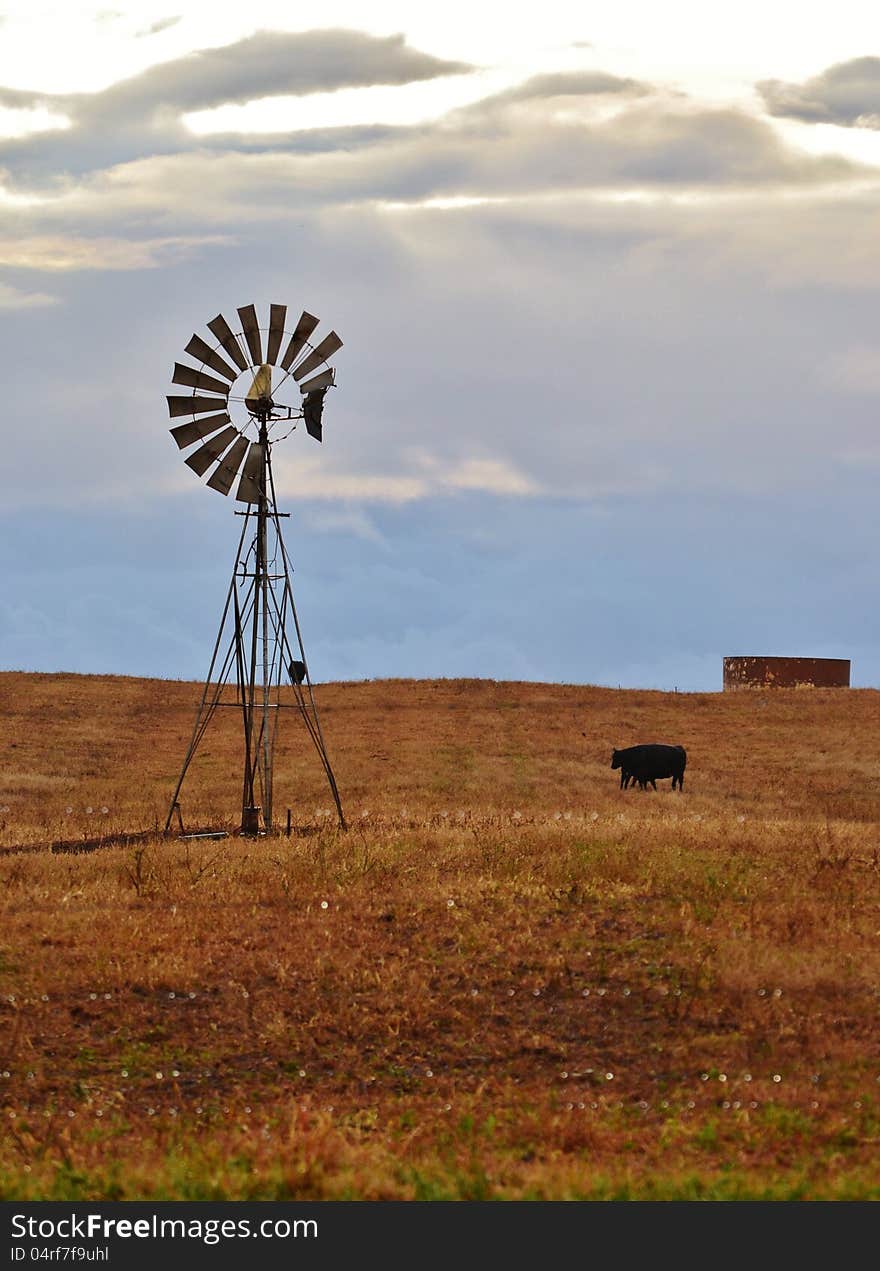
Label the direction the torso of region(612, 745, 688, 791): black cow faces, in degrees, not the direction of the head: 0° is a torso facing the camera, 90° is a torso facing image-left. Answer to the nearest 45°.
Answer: approximately 90°
